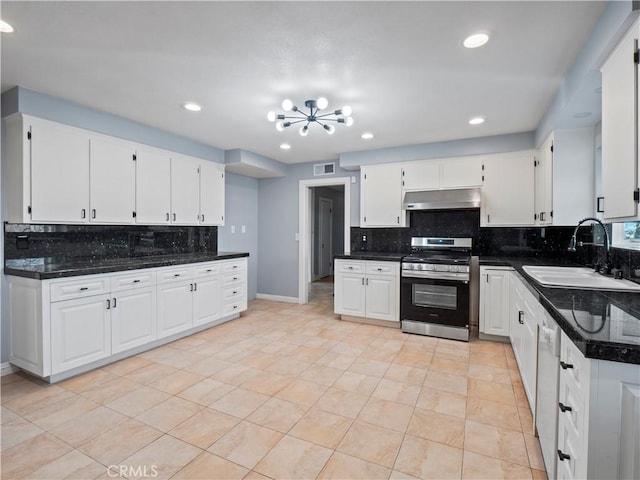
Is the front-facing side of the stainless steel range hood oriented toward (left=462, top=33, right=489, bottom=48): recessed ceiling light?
yes

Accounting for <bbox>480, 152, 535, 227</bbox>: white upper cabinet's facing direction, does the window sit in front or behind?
in front

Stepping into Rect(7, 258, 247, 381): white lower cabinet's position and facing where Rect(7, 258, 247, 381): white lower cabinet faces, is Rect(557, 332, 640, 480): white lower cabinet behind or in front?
in front

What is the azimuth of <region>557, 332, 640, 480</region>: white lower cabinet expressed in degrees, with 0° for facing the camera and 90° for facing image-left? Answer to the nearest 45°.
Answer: approximately 90°

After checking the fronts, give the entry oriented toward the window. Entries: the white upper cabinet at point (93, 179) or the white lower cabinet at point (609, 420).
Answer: the white upper cabinet

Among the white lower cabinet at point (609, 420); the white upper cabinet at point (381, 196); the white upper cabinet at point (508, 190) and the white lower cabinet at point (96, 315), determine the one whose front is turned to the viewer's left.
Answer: the white lower cabinet at point (609, 420)

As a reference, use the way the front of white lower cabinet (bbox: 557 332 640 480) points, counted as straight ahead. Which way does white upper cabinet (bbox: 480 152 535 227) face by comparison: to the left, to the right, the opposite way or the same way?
to the left

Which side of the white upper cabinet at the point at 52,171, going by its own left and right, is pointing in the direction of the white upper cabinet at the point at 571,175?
front

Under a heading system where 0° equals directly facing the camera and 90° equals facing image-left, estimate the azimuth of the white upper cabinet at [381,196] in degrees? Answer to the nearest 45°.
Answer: approximately 0°

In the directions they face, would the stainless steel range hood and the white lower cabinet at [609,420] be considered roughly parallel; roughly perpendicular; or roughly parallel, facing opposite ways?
roughly perpendicular

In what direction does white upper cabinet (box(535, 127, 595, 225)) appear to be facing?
to the viewer's left

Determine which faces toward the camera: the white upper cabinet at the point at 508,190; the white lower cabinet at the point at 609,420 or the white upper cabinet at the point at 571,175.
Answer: the white upper cabinet at the point at 508,190

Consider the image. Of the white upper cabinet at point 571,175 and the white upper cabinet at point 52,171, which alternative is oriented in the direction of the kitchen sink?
the white upper cabinet at point 52,171

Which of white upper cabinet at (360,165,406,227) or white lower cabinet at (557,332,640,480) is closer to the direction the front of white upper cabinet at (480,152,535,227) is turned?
the white lower cabinet
